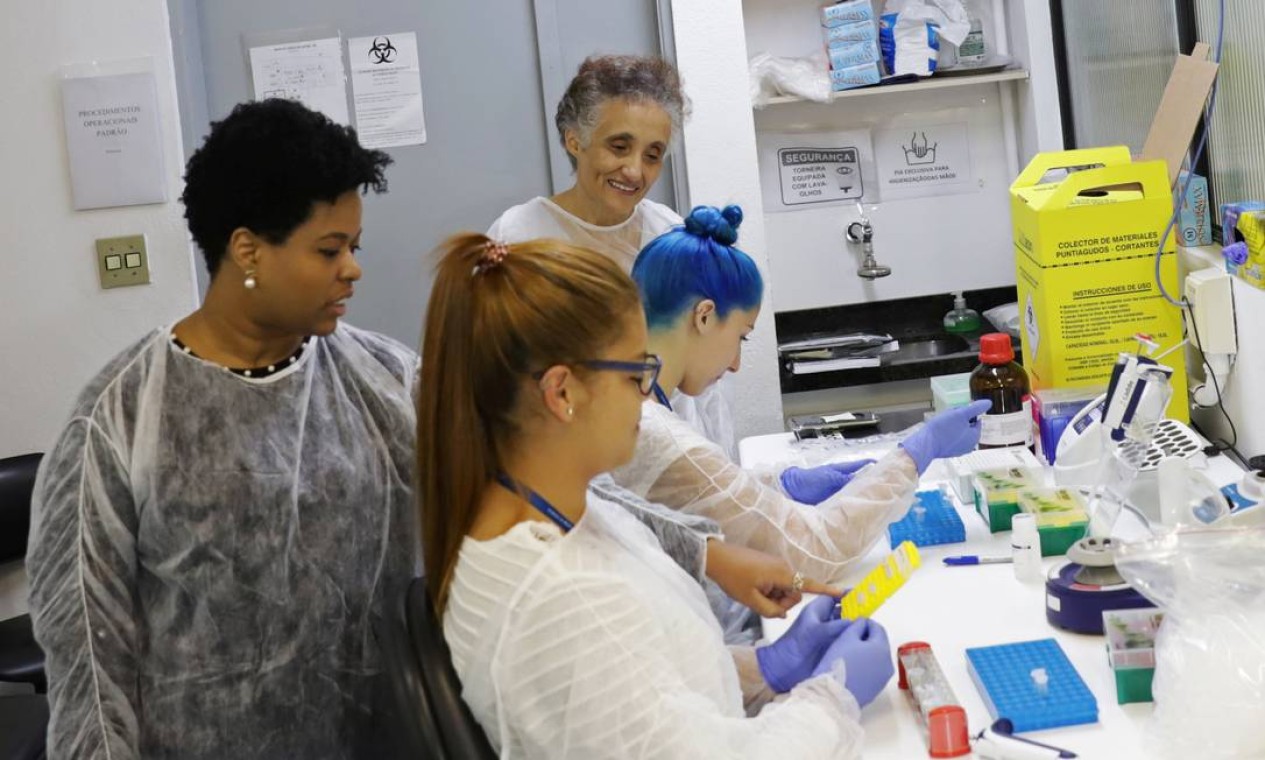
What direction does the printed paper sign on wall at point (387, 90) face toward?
toward the camera

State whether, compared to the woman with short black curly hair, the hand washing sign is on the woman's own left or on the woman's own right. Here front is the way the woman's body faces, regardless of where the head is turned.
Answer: on the woman's own left

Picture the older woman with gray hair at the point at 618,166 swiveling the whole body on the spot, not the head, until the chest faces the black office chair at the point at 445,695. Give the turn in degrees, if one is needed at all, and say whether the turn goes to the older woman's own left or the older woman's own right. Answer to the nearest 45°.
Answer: approximately 45° to the older woman's own right

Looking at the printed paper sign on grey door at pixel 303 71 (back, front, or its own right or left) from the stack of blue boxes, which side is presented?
left

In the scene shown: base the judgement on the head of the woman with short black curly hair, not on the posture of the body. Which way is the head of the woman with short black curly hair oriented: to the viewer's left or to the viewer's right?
to the viewer's right

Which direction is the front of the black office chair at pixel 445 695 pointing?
to the viewer's right

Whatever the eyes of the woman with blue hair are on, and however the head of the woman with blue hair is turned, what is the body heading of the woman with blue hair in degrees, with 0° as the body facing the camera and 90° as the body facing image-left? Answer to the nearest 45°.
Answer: approximately 270°

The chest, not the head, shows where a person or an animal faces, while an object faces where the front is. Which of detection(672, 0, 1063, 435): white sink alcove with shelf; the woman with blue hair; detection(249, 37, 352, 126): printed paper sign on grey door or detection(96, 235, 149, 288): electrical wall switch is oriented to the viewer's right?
the woman with blue hair

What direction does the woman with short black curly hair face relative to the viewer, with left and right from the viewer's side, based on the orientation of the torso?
facing the viewer and to the right of the viewer

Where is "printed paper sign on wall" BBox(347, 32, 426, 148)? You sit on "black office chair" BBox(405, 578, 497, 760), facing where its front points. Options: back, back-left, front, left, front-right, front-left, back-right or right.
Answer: left

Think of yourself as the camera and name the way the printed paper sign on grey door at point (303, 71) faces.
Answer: facing the viewer

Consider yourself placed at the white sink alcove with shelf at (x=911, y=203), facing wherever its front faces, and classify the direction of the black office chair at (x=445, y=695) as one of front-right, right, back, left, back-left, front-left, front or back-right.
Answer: front

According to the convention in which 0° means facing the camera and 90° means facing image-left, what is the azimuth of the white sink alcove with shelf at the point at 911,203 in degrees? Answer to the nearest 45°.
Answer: approximately 0°

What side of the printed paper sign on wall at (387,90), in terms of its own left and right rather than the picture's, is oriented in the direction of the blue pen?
front

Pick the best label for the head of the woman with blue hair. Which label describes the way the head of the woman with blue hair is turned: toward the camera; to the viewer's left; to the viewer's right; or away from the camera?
to the viewer's right

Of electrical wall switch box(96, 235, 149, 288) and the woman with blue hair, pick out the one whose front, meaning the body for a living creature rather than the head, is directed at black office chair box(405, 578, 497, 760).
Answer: the electrical wall switch

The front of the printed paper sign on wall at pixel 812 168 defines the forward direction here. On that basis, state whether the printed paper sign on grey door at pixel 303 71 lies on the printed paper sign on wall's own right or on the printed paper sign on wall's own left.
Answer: on the printed paper sign on wall's own right
